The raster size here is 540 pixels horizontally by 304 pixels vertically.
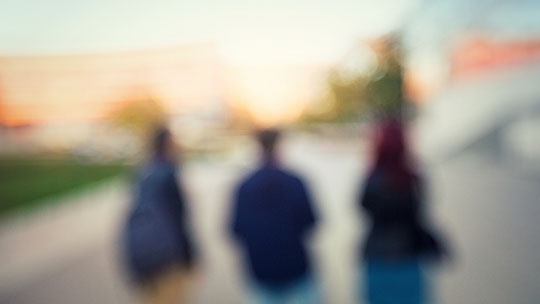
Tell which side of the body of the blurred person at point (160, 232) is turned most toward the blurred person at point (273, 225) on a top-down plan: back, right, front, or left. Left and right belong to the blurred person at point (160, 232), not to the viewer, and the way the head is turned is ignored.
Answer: right

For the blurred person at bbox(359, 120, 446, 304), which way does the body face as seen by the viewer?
away from the camera

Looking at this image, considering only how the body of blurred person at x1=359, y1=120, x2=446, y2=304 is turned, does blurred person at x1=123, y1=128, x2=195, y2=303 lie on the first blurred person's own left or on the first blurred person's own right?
on the first blurred person's own left

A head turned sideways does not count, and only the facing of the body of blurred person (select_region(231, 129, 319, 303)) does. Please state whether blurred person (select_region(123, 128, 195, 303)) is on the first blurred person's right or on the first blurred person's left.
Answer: on the first blurred person's left

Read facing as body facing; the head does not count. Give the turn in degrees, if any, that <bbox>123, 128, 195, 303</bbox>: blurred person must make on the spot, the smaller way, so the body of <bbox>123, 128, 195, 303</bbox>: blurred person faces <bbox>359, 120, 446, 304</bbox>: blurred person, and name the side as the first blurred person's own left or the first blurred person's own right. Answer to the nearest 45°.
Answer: approximately 90° to the first blurred person's own right

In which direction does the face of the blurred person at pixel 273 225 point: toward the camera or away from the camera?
away from the camera

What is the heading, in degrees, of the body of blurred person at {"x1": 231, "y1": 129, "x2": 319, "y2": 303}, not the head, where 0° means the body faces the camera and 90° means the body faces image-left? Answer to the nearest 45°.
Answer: approximately 180°

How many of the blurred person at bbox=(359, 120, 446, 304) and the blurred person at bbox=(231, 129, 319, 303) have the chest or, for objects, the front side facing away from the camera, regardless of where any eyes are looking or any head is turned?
2

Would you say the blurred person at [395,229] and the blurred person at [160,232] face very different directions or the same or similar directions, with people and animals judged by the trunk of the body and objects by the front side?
same or similar directions
